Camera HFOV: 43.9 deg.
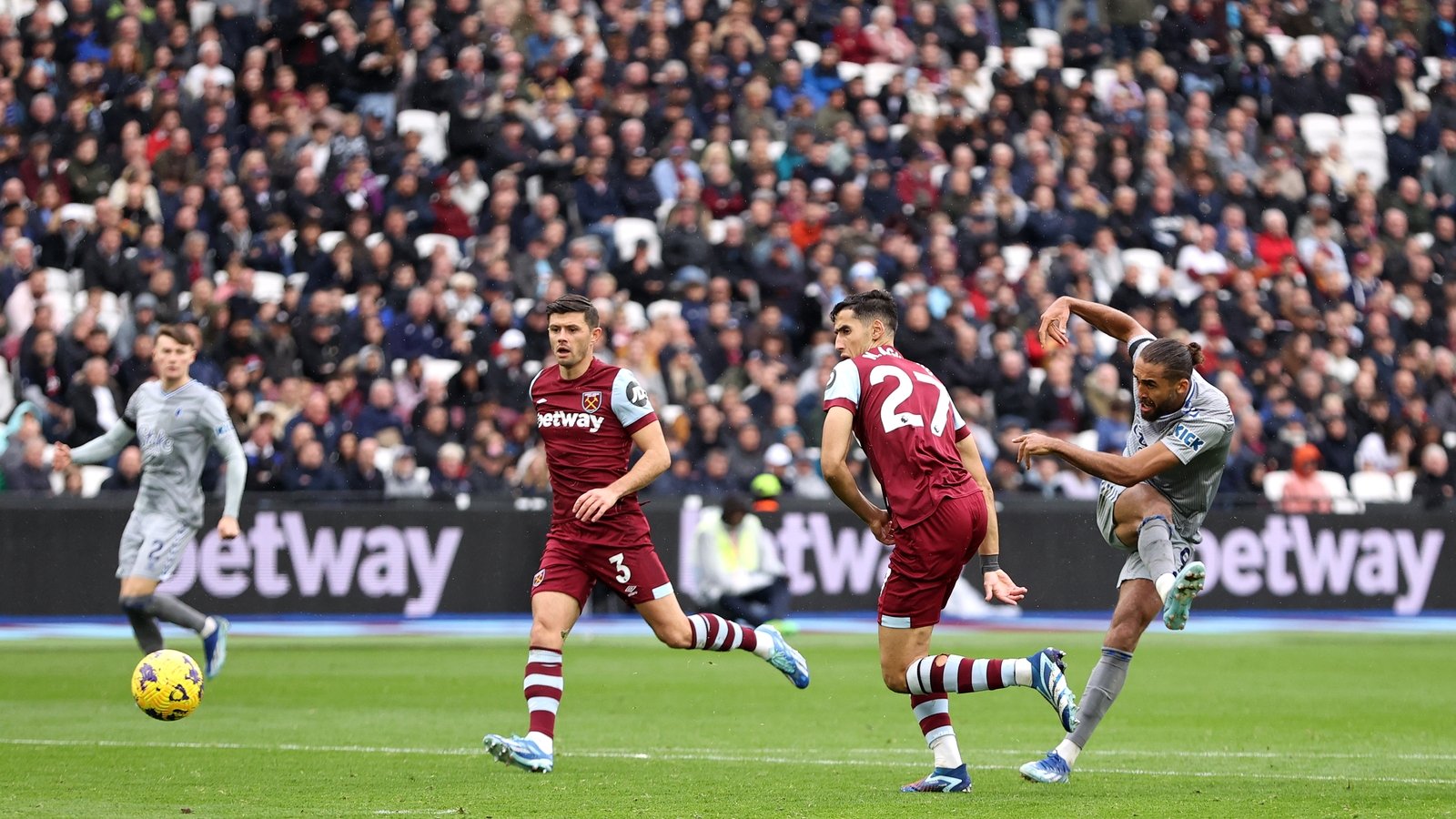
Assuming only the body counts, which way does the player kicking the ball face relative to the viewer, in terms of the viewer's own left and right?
facing the viewer and to the left of the viewer

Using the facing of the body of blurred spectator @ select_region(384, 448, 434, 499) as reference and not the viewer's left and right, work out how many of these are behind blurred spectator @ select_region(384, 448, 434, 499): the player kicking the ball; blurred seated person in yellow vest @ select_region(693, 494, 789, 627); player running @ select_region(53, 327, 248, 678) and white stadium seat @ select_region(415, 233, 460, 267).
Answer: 1

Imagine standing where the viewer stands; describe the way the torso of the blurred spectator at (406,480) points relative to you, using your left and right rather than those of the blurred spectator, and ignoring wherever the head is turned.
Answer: facing the viewer

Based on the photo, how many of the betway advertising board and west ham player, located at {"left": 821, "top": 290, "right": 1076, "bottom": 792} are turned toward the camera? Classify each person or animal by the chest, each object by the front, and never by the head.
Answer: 1

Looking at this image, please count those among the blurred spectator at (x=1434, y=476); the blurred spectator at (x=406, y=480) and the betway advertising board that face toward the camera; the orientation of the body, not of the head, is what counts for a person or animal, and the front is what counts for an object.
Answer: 3

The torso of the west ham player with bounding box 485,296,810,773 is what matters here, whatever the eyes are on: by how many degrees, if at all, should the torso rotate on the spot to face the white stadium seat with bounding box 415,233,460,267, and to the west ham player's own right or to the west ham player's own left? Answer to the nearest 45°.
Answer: approximately 135° to the west ham player's own right

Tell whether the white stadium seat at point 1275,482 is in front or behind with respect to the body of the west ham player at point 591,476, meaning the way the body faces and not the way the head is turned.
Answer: behind

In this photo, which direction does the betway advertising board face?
toward the camera

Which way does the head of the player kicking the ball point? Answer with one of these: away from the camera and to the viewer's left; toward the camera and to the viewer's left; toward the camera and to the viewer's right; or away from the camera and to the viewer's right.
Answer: toward the camera and to the viewer's left

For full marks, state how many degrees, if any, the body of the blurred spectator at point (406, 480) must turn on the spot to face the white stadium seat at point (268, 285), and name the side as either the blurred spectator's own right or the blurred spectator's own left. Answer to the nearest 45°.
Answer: approximately 135° to the blurred spectator's own right

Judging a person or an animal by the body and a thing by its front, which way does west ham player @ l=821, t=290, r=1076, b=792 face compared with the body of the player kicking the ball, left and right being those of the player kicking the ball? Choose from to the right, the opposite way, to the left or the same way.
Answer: to the right

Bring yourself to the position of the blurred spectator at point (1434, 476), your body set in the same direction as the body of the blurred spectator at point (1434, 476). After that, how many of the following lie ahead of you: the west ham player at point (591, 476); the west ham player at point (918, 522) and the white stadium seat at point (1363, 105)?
2

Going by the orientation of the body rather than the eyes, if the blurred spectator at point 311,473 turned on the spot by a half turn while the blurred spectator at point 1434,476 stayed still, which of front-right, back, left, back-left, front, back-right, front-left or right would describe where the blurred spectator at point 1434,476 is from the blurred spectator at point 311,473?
right

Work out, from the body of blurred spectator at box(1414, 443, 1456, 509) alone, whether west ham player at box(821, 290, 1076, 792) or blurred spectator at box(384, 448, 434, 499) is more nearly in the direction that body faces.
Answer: the west ham player

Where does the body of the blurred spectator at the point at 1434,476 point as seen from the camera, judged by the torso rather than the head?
toward the camera
